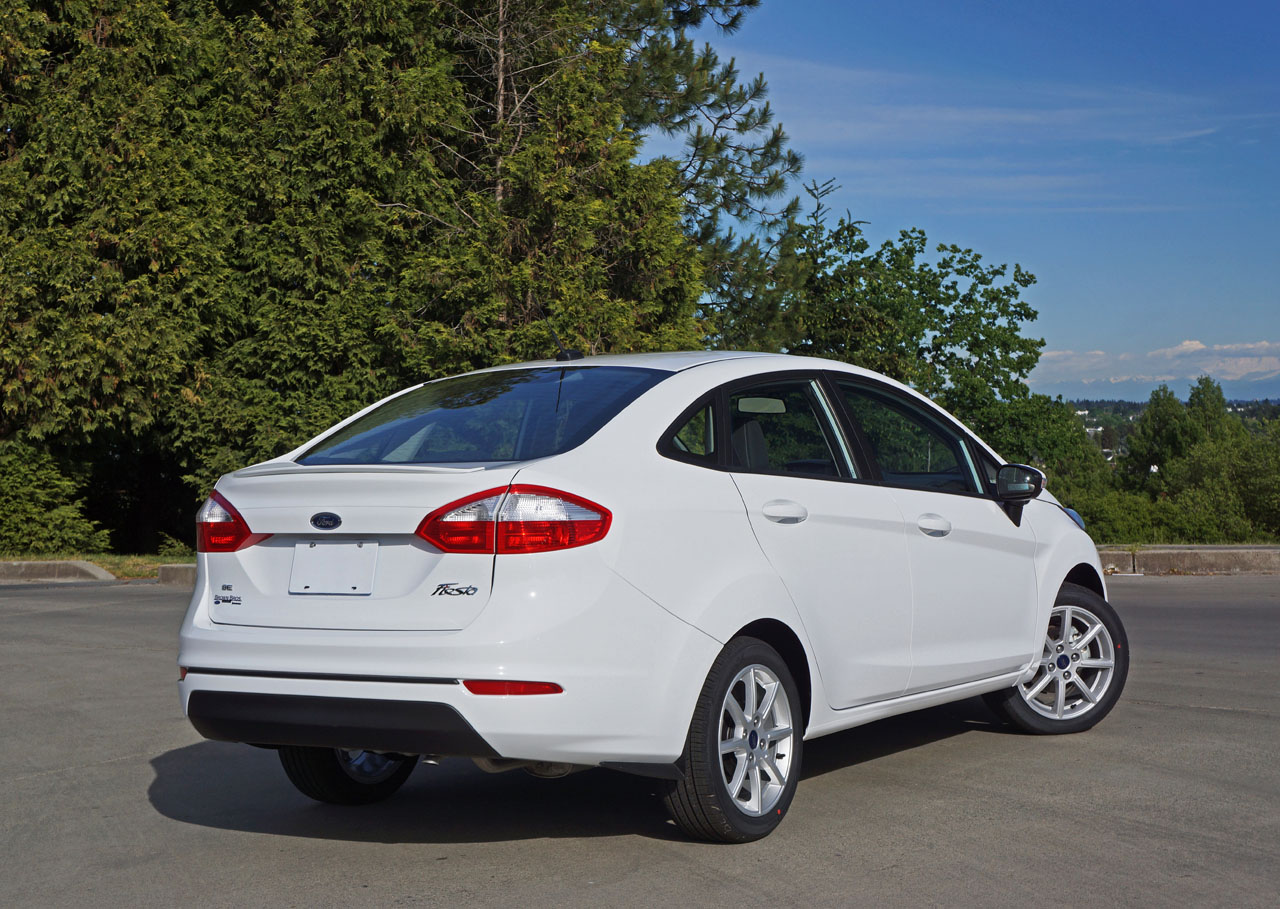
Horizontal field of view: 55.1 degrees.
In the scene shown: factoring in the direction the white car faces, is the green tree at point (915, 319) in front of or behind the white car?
in front

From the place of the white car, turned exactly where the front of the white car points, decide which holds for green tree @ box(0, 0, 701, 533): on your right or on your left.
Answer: on your left

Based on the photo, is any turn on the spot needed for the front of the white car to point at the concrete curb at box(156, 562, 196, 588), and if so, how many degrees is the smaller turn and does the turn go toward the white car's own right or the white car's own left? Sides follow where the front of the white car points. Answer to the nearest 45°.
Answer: approximately 90° to the white car's own left

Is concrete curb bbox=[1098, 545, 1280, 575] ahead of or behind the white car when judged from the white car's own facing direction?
ahead

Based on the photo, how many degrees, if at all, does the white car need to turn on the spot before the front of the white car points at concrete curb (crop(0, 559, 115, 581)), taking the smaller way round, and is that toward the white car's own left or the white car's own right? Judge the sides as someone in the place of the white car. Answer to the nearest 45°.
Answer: approximately 90° to the white car's own left

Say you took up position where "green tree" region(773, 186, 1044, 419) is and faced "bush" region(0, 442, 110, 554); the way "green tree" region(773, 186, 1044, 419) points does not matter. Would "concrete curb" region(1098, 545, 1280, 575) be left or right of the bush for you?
left

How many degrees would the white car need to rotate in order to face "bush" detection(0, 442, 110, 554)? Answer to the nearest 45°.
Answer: approximately 90° to its left

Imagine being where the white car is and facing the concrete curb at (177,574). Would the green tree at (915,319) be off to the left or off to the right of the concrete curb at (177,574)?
right

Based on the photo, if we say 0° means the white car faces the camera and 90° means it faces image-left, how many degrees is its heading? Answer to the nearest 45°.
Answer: approximately 225°
